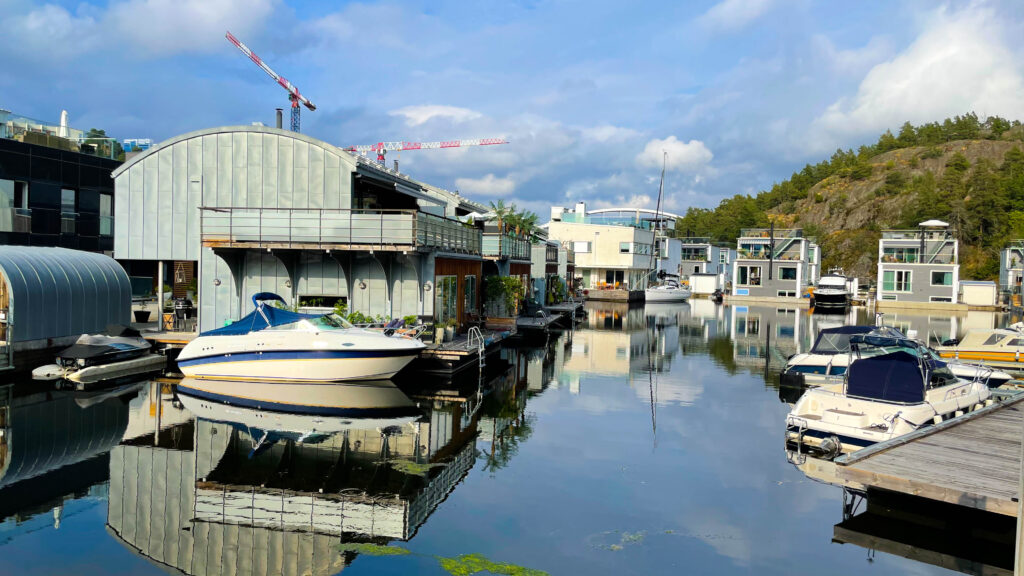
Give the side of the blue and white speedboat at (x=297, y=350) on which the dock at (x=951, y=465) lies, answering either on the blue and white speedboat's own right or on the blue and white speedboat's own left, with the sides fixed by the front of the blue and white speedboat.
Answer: on the blue and white speedboat's own right

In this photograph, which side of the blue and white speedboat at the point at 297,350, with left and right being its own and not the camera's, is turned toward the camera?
right

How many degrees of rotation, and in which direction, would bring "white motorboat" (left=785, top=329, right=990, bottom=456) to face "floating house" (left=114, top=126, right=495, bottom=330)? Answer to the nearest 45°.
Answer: approximately 135° to its left

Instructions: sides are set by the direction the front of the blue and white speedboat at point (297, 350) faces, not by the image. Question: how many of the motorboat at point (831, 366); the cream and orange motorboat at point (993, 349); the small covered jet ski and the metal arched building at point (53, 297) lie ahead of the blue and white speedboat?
2

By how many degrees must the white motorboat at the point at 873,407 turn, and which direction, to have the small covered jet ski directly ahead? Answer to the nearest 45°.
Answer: approximately 135° to its left

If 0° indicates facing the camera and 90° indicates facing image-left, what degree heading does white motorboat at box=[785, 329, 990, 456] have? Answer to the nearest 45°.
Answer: approximately 225°

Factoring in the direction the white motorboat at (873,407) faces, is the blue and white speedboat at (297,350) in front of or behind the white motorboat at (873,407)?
behind
